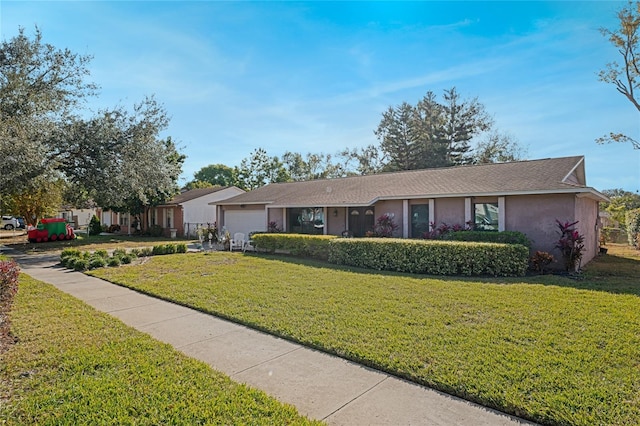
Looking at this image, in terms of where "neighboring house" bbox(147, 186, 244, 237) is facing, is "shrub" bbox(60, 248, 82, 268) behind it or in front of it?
in front

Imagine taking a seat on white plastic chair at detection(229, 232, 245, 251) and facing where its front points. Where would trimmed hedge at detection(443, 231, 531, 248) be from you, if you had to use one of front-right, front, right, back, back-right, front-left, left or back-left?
left

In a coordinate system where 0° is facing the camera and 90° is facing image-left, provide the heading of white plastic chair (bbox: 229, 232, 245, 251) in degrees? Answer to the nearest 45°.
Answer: approximately 45°

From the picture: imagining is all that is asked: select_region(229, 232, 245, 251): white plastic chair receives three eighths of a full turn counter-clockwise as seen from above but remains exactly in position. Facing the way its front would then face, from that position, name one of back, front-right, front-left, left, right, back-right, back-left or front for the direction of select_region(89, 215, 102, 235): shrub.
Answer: back-left

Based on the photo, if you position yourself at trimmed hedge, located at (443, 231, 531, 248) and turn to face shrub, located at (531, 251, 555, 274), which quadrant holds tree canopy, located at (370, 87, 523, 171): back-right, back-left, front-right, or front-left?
back-left

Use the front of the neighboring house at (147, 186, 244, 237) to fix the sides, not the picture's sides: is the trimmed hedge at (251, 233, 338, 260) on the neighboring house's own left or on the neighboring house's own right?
on the neighboring house's own left

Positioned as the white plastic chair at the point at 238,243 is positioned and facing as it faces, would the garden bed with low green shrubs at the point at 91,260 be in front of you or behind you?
in front

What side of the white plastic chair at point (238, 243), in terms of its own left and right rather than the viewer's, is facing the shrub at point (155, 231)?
right

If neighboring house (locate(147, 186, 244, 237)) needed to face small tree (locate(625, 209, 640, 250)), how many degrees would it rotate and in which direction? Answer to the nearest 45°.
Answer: approximately 90° to its left

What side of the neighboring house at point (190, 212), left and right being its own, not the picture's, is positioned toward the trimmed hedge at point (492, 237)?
left

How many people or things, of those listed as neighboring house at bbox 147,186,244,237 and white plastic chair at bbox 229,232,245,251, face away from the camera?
0

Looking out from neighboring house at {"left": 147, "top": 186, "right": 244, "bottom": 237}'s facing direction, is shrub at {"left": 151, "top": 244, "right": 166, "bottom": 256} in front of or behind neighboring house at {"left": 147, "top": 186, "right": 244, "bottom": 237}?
in front

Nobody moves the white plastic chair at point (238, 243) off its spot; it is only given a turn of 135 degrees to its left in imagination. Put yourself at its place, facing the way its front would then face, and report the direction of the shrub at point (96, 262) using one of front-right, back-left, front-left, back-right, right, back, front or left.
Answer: back-right

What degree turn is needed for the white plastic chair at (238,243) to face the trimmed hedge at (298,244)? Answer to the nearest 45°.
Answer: approximately 90° to its left

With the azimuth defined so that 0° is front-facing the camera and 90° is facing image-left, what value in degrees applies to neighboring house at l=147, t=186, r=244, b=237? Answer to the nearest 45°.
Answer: approximately 45°

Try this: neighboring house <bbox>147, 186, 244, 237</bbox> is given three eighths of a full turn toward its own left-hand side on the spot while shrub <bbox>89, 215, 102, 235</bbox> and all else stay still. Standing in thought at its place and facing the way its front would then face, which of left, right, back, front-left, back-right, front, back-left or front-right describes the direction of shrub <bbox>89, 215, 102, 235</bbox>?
back-left
